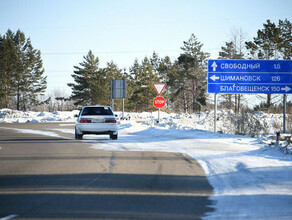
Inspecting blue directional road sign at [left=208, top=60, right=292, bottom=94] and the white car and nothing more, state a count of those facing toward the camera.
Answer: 1

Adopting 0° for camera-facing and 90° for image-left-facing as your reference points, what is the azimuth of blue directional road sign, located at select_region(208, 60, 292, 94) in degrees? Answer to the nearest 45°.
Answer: approximately 0°

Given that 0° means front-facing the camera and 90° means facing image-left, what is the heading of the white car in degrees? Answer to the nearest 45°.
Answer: approximately 180°

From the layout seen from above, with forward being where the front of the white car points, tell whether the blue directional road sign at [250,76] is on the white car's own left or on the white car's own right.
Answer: on the white car's own right

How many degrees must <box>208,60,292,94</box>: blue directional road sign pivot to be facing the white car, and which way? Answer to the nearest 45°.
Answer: approximately 45° to its right

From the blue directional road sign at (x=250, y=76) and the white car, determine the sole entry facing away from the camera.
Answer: the white car
